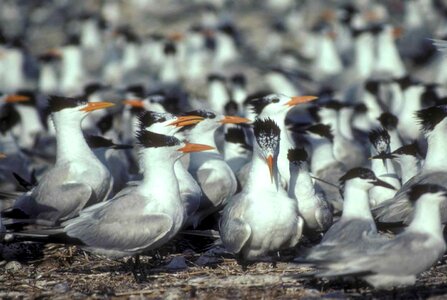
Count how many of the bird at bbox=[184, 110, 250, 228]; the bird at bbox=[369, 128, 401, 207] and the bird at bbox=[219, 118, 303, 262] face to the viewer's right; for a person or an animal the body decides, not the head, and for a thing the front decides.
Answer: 1

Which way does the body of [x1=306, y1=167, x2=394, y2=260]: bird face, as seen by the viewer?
to the viewer's right

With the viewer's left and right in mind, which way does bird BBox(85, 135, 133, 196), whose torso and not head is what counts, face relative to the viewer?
facing to the right of the viewer

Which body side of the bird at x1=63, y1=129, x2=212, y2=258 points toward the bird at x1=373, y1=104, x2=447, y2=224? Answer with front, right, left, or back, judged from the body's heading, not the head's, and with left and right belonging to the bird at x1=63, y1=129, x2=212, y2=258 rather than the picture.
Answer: front

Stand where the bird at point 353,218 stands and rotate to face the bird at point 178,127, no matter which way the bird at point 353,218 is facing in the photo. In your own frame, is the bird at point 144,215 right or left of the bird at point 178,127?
left

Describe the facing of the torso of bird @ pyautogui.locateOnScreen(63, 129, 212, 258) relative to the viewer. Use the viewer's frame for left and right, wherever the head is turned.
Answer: facing to the right of the viewer

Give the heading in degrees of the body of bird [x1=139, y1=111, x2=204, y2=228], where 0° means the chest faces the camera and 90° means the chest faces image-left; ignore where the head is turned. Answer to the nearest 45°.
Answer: approximately 270°

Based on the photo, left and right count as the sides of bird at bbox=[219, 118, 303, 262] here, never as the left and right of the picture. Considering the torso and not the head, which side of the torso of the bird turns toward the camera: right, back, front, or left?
front

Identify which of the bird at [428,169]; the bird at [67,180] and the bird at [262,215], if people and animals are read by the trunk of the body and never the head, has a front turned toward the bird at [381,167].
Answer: the bird at [67,180]
